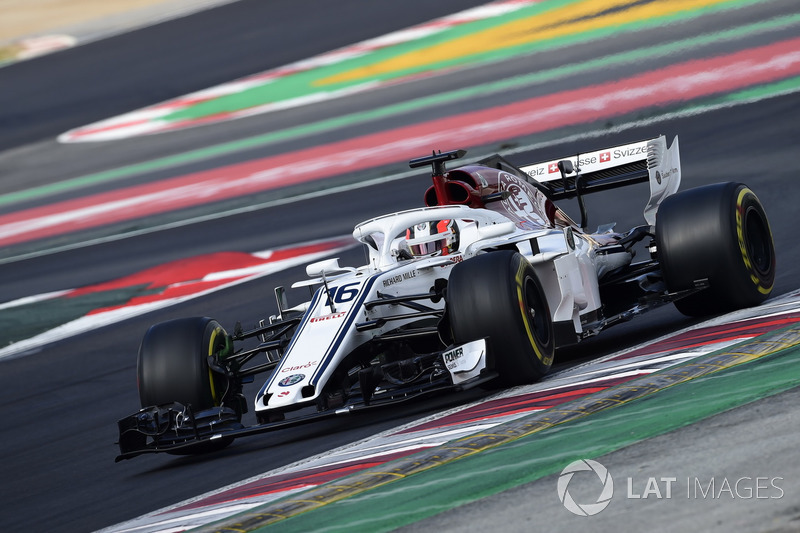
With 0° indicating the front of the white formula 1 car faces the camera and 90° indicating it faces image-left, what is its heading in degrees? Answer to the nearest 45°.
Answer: approximately 45°
